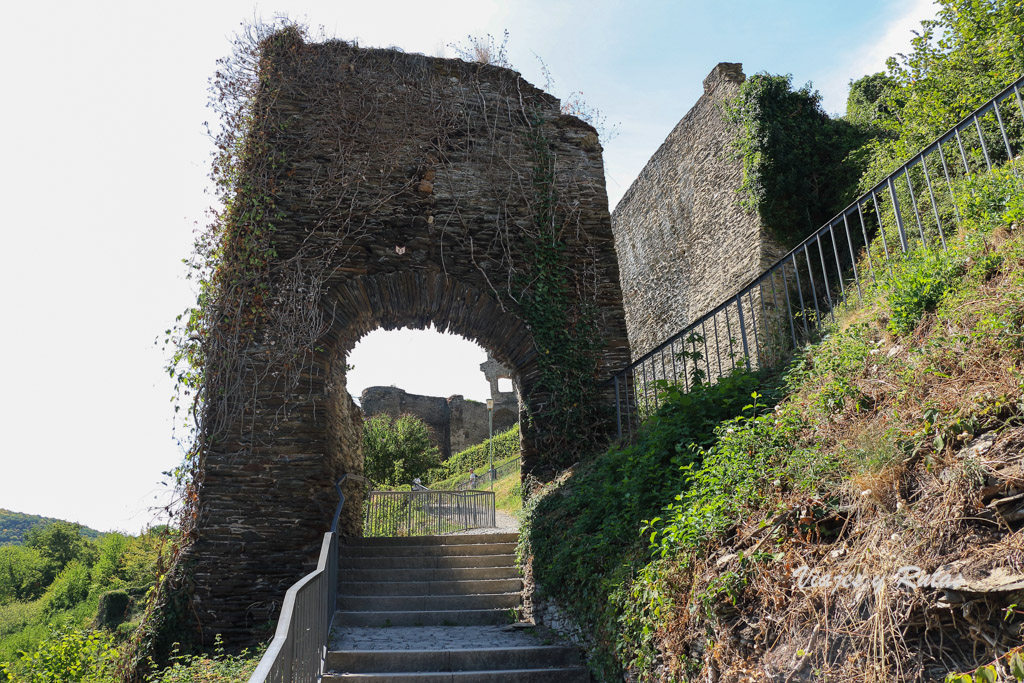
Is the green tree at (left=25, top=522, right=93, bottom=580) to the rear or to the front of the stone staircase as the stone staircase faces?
to the rear

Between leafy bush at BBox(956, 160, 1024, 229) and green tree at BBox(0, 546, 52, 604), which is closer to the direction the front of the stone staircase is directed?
the leafy bush

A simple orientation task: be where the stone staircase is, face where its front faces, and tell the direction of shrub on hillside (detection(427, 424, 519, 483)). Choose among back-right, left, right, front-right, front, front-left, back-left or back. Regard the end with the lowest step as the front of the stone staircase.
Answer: back

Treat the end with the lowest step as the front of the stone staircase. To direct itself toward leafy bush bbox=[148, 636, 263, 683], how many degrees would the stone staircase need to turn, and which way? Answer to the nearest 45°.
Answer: approximately 45° to its right

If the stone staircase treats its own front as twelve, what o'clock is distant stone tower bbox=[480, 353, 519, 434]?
The distant stone tower is roughly at 6 o'clock from the stone staircase.

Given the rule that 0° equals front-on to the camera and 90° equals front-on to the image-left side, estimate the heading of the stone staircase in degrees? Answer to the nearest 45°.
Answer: approximately 0°

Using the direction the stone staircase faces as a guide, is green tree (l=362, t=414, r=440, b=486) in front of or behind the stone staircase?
behind

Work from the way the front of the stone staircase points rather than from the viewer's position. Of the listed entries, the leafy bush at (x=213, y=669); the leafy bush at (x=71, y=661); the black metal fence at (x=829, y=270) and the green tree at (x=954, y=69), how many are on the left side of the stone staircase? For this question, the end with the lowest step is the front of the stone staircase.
2

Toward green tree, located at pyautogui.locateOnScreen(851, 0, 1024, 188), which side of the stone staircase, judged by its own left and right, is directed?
left

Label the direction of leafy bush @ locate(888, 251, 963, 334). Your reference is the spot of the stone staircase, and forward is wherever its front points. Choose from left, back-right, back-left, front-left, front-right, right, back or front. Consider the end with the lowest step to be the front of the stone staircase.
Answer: front-left

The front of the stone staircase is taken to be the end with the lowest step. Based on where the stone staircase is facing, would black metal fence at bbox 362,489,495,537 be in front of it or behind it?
behind

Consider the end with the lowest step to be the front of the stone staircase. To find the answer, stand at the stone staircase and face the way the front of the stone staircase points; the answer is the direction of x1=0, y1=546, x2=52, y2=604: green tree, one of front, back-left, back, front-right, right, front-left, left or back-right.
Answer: back-right
